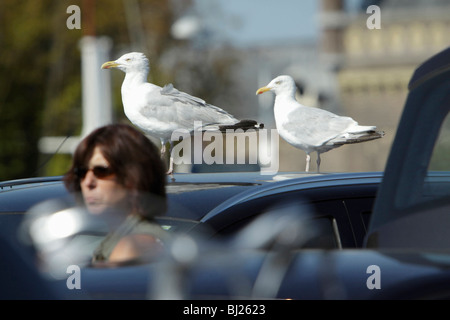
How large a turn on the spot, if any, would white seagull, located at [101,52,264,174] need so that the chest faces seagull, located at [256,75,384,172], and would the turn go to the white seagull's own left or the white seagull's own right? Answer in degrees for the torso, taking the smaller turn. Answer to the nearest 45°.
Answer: approximately 180°

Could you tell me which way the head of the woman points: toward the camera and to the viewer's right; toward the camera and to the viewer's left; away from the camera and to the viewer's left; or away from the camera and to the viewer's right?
toward the camera and to the viewer's left

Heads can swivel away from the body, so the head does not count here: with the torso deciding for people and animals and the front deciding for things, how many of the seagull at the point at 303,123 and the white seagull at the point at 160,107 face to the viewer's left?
2

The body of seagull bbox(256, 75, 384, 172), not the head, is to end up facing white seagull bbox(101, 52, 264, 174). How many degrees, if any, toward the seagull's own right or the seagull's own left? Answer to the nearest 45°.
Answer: approximately 45° to the seagull's own left

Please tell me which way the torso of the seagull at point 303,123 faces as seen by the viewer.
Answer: to the viewer's left

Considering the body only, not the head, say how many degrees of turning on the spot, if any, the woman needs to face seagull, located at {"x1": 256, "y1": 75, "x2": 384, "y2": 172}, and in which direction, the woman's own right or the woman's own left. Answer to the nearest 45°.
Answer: approximately 180°

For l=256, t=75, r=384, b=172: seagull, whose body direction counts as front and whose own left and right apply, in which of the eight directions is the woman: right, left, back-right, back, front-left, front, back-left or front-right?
front-left

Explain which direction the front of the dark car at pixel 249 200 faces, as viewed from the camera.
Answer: facing the viewer and to the left of the viewer

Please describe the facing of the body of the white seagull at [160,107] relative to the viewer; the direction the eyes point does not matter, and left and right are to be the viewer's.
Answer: facing to the left of the viewer

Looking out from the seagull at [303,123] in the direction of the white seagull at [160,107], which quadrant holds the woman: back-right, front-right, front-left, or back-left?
front-left
